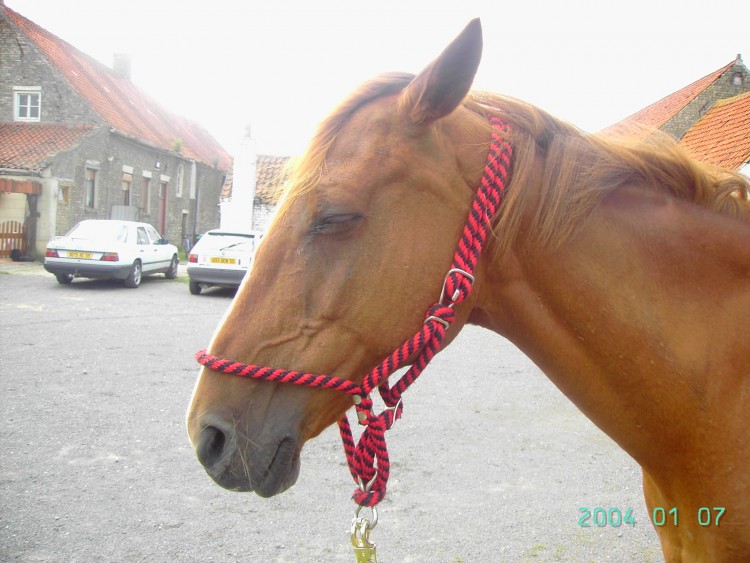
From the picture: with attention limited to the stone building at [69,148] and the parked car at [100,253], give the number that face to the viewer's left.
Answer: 0

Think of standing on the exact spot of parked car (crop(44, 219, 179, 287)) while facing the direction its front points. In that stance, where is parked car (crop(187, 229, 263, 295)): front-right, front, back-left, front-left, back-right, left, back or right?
right

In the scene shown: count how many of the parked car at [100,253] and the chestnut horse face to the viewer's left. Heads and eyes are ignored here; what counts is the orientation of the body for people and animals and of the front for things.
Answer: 1

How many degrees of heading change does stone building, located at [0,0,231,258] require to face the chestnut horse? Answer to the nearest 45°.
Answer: approximately 45° to its right

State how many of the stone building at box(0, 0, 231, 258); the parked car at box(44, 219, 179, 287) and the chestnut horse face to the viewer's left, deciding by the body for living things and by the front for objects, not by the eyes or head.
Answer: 1

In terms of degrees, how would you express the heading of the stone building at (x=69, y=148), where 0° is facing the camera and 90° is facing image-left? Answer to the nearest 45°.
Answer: approximately 315°

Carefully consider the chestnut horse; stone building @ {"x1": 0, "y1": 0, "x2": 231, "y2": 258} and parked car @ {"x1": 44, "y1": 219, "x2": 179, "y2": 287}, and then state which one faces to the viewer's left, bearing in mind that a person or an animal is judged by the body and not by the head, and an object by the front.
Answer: the chestnut horse

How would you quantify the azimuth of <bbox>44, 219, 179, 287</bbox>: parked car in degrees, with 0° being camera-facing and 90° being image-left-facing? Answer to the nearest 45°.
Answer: approximately 225°

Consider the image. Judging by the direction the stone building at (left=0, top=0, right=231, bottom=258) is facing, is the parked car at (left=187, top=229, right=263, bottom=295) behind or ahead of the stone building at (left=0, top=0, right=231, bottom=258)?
ahead

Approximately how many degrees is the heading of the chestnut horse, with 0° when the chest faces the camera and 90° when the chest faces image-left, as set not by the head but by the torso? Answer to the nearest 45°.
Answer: approximately 90°

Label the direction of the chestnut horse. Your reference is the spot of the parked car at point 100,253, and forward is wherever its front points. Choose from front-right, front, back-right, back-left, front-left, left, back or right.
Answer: back-right

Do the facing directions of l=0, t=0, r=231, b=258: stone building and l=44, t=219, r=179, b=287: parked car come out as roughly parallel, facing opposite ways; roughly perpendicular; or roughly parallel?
roughly perpendicular

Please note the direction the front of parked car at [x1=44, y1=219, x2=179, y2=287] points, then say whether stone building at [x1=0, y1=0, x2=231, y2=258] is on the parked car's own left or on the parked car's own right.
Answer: on the parked car's own left

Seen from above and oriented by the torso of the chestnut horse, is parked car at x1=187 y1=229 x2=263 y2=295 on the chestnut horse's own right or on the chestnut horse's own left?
on the chestnut horse's own right

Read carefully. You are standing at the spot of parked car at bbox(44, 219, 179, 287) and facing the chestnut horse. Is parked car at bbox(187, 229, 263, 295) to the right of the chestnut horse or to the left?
left

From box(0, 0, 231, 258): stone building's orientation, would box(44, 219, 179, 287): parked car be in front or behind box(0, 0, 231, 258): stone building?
in front

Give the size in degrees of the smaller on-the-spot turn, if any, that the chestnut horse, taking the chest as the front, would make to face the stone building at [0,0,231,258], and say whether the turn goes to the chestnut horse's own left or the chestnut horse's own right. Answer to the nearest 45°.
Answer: approximately 45° to the chestnut horse's own right
